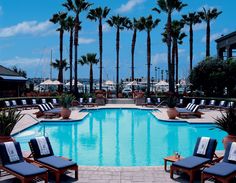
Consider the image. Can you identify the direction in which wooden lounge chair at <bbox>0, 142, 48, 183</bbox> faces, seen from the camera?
facing the viewer and to the right of the viewer

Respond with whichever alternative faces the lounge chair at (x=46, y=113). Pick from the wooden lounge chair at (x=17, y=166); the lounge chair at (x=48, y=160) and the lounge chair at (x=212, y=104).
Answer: the lounge chair at (x=212, y=104)

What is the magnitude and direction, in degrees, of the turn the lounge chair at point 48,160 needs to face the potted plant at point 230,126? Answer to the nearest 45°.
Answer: approximately 45° to its left

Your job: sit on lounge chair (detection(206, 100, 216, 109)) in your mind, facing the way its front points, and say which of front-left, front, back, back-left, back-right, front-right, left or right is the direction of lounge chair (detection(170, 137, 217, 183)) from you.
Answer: front-left

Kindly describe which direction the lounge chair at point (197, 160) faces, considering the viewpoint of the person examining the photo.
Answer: facing the viewer and to the left of the viewer

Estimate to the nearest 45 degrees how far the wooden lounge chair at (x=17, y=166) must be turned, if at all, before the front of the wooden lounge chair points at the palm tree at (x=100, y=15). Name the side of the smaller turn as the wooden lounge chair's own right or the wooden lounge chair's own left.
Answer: approximately 135° to the wooden lounge chair's own left

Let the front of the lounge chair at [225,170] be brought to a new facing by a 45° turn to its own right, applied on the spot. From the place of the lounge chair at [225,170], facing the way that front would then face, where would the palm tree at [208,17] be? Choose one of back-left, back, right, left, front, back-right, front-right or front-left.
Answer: right

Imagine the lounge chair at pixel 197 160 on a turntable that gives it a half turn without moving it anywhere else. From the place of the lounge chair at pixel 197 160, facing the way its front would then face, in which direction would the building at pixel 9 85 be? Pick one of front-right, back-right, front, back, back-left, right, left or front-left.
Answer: left

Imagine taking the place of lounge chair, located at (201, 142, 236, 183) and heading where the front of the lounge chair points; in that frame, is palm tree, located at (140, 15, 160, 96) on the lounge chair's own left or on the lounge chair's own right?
on the lounge chair's own right
